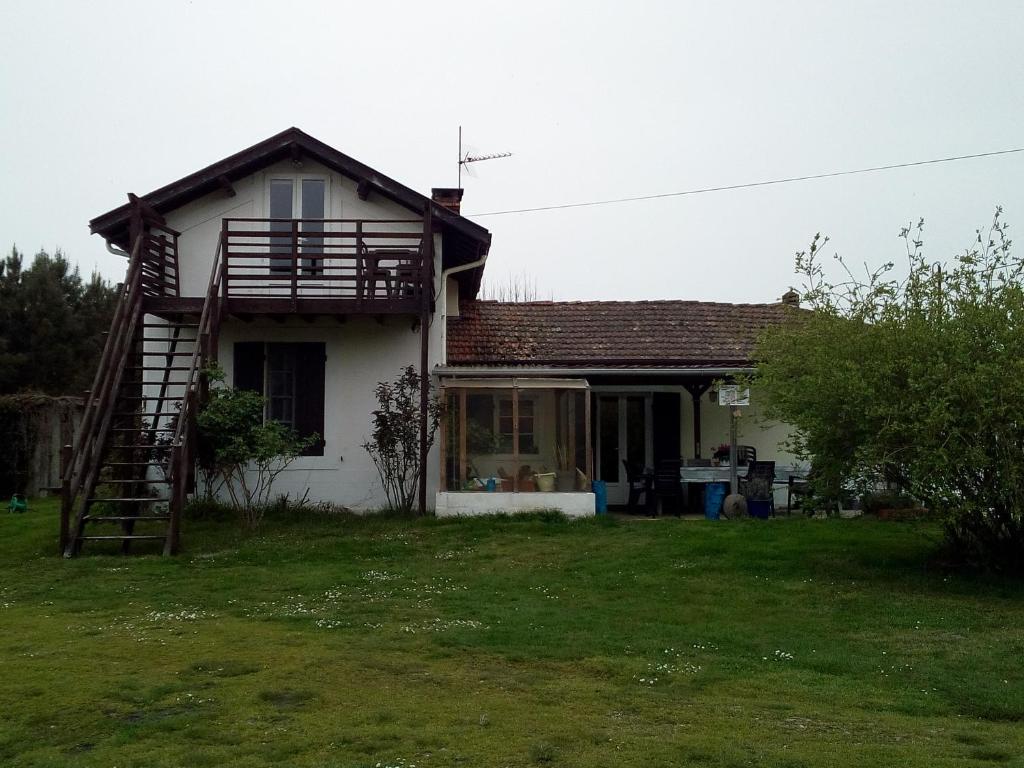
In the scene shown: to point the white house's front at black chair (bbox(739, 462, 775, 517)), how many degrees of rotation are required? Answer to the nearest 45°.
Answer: approximately 90° to its left

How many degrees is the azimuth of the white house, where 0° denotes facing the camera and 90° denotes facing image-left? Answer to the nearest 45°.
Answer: approximately 0°

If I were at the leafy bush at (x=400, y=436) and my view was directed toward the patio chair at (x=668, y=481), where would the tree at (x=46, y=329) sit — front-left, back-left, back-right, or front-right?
back-left

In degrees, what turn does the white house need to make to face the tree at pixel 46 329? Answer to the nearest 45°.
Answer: approximately 135° to its right
